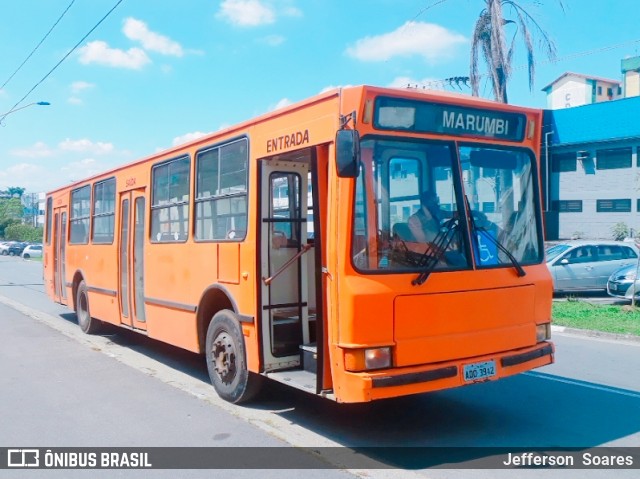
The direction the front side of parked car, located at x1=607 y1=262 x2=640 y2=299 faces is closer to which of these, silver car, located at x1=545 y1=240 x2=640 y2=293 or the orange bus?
the orange bus

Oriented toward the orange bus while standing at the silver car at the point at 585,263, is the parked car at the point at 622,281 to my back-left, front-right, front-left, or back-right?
front-left

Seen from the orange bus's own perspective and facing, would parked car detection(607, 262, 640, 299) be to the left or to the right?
on its left

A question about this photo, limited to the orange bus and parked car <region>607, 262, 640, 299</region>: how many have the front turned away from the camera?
0

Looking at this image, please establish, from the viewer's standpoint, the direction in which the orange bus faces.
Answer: facing the viewer and to the right of the viewer

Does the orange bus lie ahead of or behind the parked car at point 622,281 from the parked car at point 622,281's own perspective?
ahead

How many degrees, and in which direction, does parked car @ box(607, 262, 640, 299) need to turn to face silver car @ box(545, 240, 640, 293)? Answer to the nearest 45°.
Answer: approximately 90° to its right

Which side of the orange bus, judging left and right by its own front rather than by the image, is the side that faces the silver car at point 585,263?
left

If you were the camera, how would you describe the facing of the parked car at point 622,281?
facing the viewer and to the left of the viewer

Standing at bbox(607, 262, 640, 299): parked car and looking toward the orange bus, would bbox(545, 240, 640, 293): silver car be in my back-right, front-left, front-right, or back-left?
back-right
